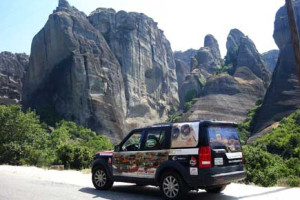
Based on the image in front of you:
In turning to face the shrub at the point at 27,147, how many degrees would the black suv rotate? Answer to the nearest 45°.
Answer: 0° — it already faces it

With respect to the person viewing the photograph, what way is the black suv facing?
facing away from the viewer and to the left of the viewer

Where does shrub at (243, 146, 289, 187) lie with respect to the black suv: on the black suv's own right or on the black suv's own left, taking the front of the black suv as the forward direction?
on the black suv's own right
